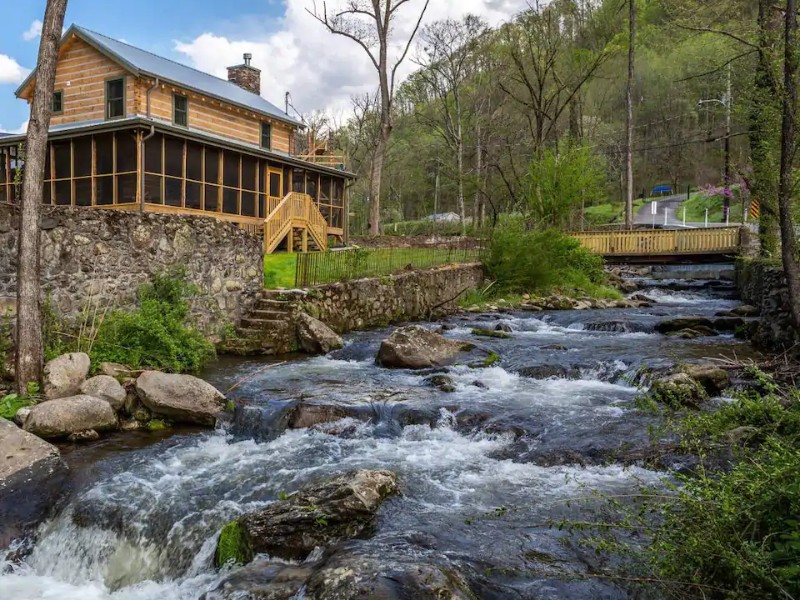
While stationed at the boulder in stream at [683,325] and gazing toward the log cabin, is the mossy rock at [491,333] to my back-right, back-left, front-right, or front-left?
front-left

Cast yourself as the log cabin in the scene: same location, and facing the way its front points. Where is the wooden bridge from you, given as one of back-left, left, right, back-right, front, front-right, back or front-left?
front-left

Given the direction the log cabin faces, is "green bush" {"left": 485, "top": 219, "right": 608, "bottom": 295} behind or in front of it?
in front

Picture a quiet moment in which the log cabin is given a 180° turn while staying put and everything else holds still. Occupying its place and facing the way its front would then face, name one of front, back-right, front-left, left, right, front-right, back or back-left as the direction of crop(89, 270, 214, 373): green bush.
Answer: back-left

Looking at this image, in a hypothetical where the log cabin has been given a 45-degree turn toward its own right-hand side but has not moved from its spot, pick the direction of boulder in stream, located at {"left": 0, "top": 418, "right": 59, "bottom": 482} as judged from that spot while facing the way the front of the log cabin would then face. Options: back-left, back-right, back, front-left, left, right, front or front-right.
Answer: front

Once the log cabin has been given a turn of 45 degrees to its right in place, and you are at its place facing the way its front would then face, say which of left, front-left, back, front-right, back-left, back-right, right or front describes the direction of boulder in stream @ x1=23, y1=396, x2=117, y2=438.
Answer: front

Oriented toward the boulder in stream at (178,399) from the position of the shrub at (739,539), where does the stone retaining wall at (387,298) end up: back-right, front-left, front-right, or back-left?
front-right

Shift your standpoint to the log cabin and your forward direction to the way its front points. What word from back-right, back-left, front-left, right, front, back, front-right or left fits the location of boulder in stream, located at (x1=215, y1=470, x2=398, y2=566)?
front-right

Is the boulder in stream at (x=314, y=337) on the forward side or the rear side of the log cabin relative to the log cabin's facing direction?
on the forward side

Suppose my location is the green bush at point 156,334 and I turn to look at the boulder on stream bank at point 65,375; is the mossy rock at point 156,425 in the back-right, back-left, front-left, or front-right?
front-left

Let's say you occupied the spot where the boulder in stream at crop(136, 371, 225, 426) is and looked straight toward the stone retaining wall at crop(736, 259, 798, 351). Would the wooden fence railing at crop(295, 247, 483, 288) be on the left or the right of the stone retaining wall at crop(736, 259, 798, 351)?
left

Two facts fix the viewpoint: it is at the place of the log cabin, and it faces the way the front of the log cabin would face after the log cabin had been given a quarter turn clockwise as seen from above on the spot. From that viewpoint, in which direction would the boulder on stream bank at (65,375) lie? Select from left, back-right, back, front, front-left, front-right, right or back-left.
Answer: front-left

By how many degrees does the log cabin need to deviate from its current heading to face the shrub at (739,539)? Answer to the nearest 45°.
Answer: approximately 45° to its right

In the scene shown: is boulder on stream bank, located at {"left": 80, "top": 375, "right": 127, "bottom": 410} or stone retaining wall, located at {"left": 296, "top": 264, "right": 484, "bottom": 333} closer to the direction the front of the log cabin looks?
the stone retaining wall

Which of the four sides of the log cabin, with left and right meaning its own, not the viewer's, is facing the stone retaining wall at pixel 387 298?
front

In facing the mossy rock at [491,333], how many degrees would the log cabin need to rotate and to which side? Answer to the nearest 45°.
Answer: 0° — it already faces it

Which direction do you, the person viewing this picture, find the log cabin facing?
facing the viewer and to the right of the viewer

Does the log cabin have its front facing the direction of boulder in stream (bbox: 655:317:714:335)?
yes
